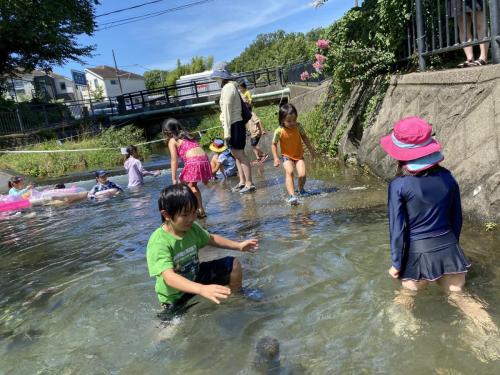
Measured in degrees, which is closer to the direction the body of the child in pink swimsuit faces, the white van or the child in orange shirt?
the white van

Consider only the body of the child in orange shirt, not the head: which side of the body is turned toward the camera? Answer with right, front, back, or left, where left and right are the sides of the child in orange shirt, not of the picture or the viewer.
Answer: front

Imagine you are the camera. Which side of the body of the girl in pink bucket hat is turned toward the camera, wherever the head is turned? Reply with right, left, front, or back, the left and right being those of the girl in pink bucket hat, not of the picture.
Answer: back

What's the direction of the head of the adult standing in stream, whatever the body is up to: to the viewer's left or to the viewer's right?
to the viewer's left

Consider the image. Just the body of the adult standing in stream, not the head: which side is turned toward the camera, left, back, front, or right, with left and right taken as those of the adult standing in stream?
left

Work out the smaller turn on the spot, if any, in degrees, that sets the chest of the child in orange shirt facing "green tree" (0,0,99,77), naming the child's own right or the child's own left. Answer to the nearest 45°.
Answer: approximately 135° to the child's own right

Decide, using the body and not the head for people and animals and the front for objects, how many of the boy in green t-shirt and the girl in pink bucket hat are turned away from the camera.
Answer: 1

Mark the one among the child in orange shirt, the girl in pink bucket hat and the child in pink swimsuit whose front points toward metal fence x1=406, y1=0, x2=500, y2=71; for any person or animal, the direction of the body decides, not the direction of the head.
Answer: the girl in pink bucket hat

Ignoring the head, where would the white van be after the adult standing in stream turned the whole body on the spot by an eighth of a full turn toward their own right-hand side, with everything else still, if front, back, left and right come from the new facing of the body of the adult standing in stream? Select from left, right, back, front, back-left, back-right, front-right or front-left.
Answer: front-right

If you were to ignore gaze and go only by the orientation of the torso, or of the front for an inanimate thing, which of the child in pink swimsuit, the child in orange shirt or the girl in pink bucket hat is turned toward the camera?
the child in orange shirt

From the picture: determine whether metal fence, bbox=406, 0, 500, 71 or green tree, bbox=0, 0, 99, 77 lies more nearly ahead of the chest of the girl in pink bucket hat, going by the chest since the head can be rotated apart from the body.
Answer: the metal fence

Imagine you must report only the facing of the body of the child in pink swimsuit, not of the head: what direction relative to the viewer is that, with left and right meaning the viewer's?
facing away from the viewer and to the left of the viewer

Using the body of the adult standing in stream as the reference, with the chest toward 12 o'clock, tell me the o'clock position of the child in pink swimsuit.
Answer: The child in pink swimsuit is roughly at 10 o'clock from the adult standing in stream.

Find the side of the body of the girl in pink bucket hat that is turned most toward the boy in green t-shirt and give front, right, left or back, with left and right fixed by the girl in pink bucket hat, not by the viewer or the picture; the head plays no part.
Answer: left

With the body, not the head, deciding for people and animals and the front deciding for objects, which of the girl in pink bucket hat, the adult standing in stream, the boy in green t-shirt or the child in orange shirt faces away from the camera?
the girl in pink bucket hat

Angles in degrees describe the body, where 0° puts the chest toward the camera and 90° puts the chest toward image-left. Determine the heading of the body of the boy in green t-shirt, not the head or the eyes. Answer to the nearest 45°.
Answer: approximately 315°

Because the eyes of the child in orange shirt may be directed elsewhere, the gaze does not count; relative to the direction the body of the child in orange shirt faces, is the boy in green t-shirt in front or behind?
in front

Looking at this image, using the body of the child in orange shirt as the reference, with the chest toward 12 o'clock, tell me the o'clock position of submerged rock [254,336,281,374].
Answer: The submerged rock is roughly at 12 o'clock from the child in orange shirt.

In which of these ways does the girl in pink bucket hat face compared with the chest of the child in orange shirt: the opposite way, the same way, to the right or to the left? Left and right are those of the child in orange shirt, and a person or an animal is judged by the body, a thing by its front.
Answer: the opposite way
